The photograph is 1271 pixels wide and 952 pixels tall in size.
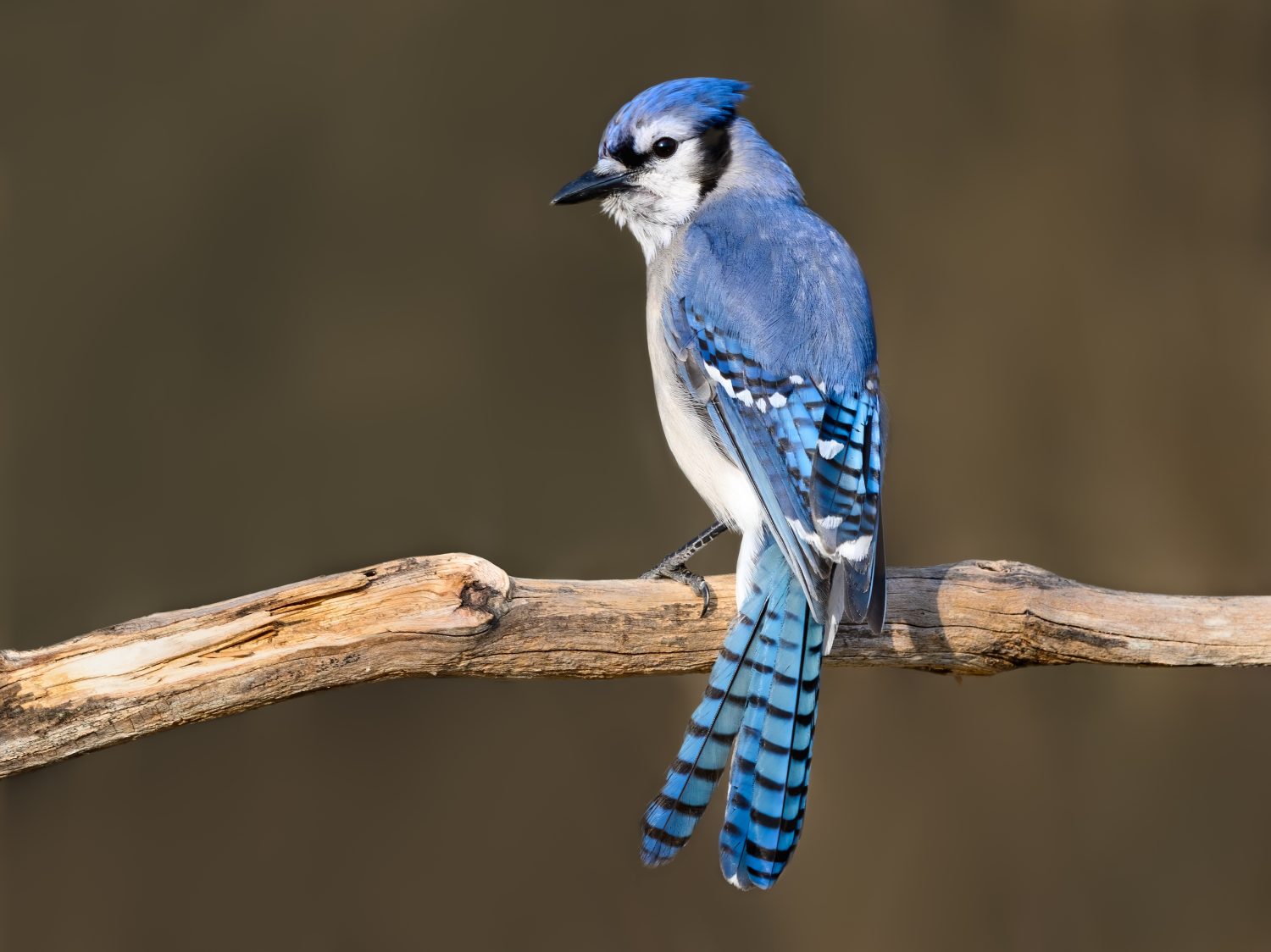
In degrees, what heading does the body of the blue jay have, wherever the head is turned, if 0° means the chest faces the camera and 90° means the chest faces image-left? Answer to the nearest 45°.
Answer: approximately 135°
